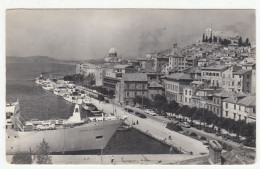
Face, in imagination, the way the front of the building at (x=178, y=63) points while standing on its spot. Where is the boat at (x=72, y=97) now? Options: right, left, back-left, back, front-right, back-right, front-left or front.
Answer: front-right

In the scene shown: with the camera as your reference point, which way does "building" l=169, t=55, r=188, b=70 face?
facing the viewer and to the left of the viewer
